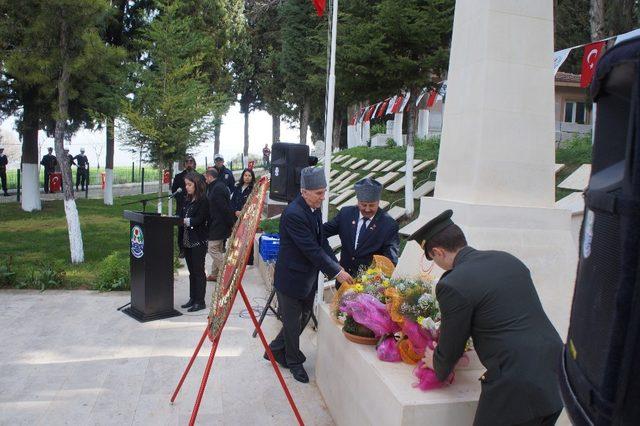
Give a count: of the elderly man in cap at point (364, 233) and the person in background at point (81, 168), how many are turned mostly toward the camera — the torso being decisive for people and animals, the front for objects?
2

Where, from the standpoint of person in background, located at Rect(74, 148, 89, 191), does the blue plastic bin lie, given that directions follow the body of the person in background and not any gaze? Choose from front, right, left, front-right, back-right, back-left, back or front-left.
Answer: front

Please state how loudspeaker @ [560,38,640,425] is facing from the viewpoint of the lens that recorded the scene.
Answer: facing the viewer and to the left of the viewer

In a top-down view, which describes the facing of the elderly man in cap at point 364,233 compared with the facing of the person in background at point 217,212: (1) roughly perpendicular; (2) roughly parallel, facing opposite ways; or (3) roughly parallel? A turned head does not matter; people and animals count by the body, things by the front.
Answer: roughly perpendicular

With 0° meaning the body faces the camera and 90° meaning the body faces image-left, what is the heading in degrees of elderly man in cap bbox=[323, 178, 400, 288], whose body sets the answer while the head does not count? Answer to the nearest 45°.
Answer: approximately 0°

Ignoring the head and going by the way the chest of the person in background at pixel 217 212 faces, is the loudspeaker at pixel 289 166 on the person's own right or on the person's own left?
on the person's own left

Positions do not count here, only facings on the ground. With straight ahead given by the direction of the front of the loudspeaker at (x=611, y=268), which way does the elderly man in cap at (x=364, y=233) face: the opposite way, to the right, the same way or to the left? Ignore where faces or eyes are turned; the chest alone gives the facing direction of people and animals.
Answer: to the left

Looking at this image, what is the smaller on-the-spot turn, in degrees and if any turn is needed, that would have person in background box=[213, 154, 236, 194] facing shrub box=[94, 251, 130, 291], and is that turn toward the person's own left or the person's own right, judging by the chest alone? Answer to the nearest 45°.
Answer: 0° — they already face it

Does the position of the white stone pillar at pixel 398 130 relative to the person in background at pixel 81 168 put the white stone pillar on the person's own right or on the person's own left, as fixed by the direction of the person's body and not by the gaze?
on the person's own left

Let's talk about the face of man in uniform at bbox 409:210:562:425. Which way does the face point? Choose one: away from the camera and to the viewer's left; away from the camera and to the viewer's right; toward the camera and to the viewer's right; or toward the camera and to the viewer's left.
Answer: away from the camera and to the viewer's left
